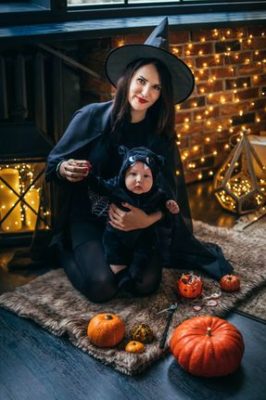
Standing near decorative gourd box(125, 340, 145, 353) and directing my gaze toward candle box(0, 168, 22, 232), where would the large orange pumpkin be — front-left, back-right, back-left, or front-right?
back-right

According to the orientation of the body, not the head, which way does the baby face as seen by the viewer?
toward the camera

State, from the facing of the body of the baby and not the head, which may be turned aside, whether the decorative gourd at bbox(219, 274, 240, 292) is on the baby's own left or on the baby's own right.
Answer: on the baby's own left
